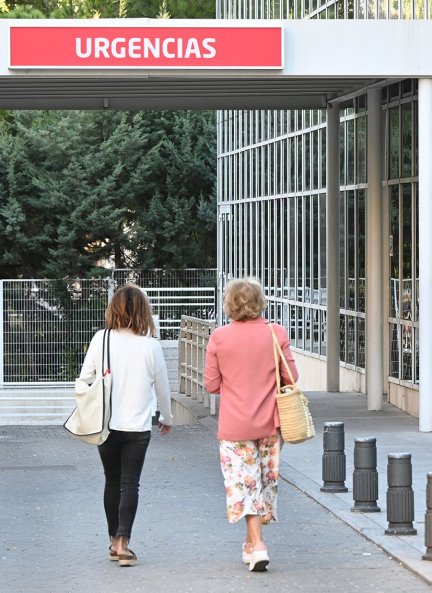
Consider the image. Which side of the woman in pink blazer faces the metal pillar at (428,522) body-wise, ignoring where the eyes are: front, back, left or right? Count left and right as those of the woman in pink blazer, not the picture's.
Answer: right

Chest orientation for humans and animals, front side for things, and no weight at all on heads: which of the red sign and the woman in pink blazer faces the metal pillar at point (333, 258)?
the woman in pink blazer

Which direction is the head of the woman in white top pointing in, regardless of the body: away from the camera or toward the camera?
away from the camera

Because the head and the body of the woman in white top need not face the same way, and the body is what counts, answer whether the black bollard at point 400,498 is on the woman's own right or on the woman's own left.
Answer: on the woman's own right

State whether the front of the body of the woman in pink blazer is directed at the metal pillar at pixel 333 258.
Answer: yes

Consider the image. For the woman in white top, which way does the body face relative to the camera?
away from the camera

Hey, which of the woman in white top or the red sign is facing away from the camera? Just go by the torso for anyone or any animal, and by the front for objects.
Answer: the woman in white top

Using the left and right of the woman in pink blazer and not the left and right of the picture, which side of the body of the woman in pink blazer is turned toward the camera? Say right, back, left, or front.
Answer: back

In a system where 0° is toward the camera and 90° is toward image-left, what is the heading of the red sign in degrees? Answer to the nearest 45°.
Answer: approximately 0°

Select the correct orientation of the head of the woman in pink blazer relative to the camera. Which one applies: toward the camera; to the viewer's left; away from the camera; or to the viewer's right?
away from the camera
